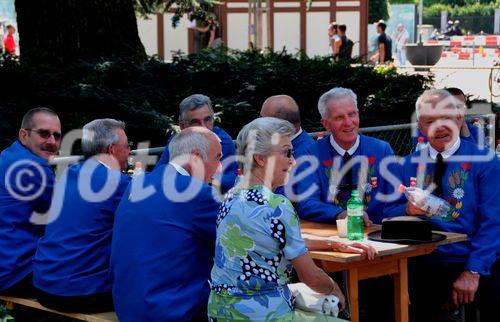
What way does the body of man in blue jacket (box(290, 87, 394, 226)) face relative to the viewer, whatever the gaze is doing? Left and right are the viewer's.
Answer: facing the viewer

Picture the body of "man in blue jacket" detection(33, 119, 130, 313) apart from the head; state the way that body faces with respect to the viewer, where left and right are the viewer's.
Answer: facing away from the viewer and to the right of the viewer

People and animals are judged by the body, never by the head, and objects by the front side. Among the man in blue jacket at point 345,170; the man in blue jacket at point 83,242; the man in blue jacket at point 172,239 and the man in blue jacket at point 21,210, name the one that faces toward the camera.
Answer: the man in blue jacket at point 345,170

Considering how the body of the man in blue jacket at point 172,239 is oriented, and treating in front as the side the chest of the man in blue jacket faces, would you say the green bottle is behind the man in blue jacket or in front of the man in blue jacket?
in front

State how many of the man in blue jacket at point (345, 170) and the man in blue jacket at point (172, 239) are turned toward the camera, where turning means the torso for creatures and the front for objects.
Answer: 1

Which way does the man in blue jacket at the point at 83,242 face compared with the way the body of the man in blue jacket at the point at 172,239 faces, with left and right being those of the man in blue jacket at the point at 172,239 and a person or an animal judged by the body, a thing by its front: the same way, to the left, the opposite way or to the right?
the same way

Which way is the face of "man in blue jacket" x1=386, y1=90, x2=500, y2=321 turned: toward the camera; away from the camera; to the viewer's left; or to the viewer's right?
toward the camera

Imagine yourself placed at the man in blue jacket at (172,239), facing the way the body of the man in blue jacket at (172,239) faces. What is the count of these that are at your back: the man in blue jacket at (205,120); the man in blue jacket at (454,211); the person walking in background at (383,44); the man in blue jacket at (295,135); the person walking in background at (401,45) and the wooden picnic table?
0

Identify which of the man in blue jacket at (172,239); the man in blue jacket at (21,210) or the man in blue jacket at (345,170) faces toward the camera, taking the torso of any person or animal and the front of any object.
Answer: the man in blue jacket at (345,170)

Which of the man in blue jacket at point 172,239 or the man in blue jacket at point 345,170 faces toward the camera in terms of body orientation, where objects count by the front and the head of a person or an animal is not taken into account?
the man in blue jacket at point 345,170

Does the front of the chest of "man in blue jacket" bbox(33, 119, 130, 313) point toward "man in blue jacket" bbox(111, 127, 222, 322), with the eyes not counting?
no

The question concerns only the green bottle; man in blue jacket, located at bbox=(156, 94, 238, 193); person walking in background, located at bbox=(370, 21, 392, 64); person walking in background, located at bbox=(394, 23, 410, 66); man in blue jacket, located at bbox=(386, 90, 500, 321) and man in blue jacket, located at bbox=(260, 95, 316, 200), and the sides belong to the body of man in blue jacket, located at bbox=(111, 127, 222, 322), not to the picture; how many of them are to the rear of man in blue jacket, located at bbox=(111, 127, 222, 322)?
0
